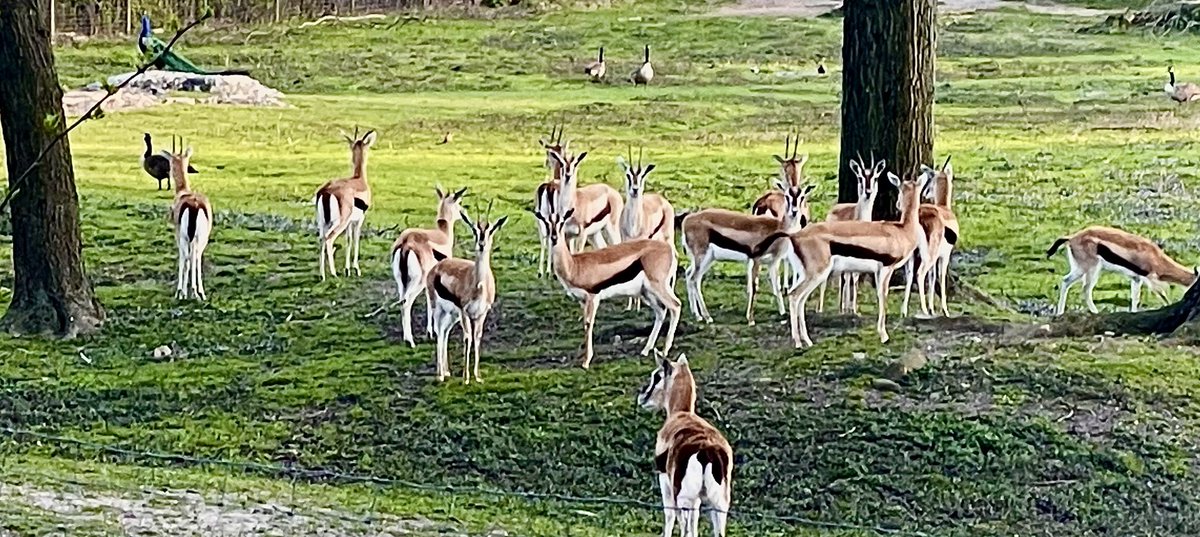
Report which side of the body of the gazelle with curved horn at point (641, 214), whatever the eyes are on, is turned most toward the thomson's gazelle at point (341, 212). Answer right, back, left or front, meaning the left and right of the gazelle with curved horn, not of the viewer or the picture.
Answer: right

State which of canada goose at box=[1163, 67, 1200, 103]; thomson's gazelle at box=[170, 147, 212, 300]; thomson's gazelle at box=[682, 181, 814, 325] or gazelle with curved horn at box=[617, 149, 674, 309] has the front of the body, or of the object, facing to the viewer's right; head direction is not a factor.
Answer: thomson's gazelle at box=[682, 181, 814, 325]

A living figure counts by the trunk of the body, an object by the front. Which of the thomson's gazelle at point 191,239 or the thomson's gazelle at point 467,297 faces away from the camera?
the thomson's gazelle at point 191,239

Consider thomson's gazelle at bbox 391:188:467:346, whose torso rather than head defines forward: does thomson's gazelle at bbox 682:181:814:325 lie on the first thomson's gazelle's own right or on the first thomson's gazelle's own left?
on the first thomson's gazelle's own right

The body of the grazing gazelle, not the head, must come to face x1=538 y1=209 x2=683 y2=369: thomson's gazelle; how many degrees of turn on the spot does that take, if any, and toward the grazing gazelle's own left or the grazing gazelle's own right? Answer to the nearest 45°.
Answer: approximately 135° to the grazing gazelle's own right

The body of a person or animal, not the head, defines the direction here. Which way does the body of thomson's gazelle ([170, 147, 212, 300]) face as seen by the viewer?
away from the camera

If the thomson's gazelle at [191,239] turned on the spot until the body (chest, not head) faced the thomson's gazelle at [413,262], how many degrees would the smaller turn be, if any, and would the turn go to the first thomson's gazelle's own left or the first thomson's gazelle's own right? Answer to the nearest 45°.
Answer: approximately 135° to the first thomson's gazelle's own right

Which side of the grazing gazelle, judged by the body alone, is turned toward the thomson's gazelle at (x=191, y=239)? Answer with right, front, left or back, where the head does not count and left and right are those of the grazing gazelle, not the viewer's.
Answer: back

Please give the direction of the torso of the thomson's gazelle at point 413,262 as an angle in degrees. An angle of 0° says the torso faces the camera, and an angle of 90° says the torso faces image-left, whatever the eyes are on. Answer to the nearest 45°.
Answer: approximately 225°

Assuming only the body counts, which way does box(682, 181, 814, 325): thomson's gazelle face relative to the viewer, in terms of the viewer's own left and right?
facing to the right of the viewer

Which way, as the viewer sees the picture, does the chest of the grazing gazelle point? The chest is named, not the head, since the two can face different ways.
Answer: to the viewer's right

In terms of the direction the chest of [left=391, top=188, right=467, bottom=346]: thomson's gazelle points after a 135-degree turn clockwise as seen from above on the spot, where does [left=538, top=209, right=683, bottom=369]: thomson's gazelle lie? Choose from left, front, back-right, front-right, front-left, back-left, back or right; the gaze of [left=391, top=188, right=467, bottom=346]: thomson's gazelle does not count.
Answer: front-left

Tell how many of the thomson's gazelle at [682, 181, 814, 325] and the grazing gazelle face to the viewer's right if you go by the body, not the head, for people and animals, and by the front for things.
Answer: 2

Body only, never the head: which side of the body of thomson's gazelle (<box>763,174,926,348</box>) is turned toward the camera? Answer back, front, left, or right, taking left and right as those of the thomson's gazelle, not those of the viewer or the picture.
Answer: right
